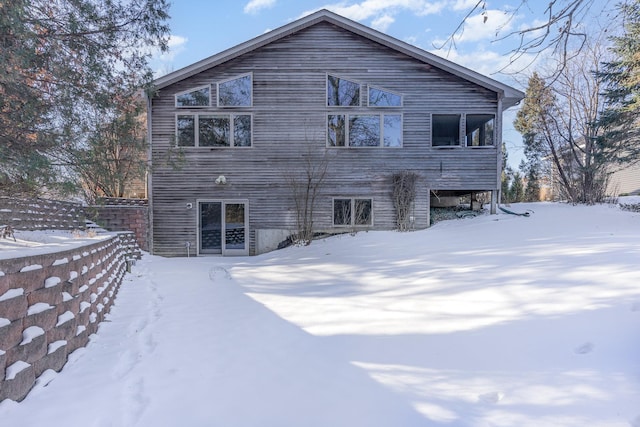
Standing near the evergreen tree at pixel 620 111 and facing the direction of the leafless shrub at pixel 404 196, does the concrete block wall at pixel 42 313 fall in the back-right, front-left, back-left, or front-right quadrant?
front-left

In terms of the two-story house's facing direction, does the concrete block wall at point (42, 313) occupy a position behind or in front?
behind

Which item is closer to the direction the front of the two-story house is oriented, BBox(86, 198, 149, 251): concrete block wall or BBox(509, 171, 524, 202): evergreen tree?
the evergreen tree

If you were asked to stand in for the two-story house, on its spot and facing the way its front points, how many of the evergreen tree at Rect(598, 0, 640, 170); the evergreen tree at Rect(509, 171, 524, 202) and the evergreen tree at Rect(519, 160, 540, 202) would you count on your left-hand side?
0

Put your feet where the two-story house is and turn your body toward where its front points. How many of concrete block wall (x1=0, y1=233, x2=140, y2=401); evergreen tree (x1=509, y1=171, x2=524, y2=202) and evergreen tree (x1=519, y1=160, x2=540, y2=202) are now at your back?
1

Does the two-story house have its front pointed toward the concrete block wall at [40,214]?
no

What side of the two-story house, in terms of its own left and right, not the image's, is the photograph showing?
back
